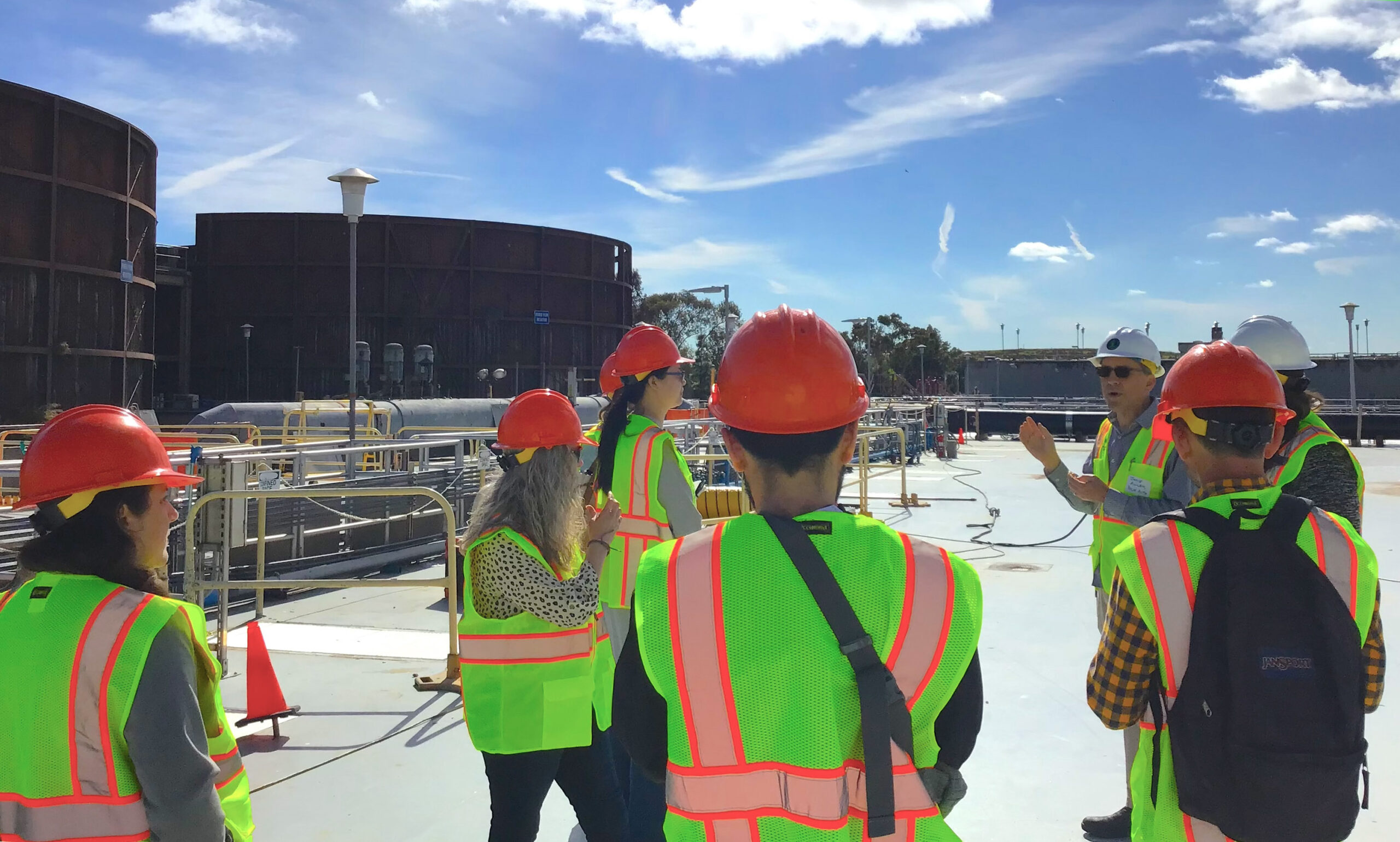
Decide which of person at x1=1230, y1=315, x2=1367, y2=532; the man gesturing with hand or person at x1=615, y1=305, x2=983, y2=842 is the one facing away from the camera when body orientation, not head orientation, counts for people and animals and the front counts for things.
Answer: person at x1=615, y1=305, x2=983, y2=842

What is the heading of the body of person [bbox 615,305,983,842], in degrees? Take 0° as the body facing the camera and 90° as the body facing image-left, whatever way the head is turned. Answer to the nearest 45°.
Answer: approximately 180°

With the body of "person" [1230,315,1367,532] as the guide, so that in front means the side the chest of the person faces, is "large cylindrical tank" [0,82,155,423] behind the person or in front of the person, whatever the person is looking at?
in front

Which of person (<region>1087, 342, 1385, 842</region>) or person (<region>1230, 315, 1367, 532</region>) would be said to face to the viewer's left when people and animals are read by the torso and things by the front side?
person (<region>1230, 315, 1367, 532</region>)

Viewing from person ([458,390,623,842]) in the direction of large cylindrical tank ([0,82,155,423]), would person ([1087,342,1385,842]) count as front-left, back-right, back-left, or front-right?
back-right

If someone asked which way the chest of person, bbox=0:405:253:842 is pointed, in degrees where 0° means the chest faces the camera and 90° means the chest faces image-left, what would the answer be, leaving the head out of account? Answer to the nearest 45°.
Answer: approximately 225°

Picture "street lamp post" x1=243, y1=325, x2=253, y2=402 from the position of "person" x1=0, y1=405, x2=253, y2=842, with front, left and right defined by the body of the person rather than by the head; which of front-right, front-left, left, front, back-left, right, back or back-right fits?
front-left

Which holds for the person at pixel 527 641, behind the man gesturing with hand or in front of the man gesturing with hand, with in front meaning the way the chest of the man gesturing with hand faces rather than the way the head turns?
in front

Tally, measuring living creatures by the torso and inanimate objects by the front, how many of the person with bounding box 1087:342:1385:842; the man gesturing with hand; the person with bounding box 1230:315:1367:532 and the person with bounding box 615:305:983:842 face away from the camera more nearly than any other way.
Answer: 2

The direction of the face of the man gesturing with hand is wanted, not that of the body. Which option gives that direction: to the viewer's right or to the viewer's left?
to the viewer's left

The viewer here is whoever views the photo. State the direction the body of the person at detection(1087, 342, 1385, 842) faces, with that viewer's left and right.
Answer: facing away from the viewer

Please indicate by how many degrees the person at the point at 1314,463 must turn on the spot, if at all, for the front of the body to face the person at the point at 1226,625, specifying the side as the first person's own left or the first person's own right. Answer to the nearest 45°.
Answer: approximately 90° to the first person's own left

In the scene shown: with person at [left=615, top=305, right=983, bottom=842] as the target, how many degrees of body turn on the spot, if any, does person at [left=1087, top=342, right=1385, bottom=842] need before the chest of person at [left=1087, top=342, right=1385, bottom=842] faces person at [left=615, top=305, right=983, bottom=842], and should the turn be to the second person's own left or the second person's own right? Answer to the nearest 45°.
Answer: approximately 135° to the second person's own left

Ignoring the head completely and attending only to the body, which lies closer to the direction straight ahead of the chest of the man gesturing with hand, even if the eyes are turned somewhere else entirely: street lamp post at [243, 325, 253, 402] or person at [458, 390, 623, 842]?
the person

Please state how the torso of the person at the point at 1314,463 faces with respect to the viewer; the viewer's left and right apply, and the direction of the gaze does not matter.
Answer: facing to the left of the viewer
